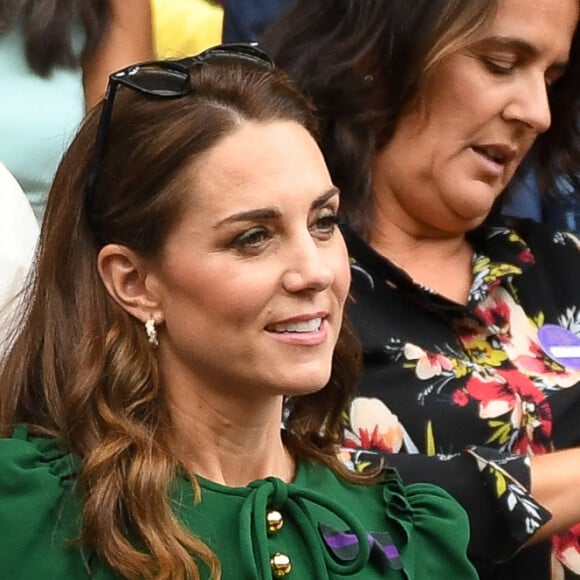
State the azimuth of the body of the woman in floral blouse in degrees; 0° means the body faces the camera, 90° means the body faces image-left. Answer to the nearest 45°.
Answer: approximately 315°

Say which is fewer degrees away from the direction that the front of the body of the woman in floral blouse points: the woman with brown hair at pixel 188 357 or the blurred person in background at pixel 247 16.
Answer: the woman with brown hair

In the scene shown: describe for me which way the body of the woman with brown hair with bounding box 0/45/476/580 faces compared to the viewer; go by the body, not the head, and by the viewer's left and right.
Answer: facing the viewer and to the right of the viewer

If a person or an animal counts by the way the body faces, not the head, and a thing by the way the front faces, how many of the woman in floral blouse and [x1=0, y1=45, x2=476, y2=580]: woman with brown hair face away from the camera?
0

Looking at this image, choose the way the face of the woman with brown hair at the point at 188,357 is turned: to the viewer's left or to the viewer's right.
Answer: to the viewer's right

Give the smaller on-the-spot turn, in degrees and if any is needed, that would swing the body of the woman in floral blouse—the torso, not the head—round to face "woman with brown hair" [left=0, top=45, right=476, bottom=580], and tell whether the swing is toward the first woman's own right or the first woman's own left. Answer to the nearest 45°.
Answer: approximately 90° to the first woman's own right

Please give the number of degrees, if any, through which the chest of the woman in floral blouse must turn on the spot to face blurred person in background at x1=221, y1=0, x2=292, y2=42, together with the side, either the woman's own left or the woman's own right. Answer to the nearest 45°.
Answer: approximately 180°

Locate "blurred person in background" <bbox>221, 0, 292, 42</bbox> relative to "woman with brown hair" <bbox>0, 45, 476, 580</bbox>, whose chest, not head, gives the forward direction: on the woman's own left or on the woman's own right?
on the woman's own left

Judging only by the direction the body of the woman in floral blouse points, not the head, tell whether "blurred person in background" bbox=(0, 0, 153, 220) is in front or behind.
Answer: behind
